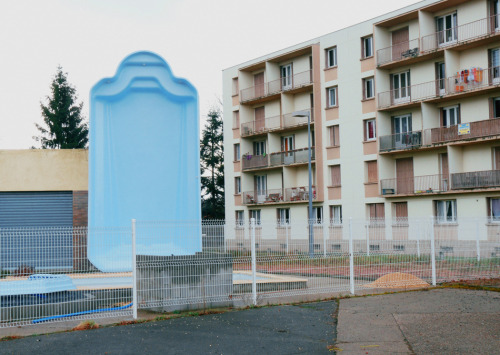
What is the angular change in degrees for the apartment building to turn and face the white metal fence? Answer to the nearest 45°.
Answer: approximately 45° to its left

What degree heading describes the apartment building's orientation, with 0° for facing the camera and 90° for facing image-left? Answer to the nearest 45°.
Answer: approximately 45°
